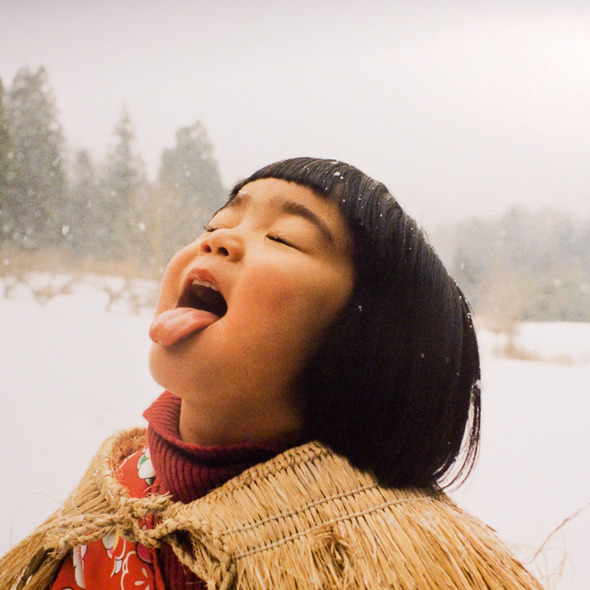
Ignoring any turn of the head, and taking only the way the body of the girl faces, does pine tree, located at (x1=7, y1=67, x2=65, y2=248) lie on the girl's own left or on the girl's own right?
on the girl's own right

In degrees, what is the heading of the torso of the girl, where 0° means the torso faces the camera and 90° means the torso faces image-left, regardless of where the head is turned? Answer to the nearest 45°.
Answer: approximately 45°

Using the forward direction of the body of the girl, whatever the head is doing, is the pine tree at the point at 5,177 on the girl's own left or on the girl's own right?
on the girl's own right

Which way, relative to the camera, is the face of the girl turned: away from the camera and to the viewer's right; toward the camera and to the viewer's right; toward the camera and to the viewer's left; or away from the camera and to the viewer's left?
toward the camera and to the viewer's left

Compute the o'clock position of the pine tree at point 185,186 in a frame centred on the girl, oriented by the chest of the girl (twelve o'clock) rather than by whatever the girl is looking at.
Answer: The pine tree is roughly at 4 o'clock from the girl.
